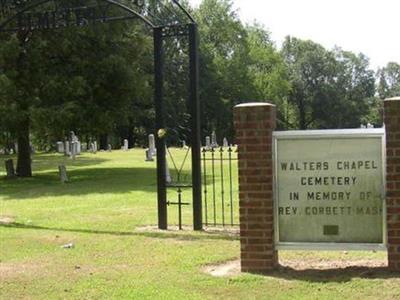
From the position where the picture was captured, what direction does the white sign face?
facing the viewer

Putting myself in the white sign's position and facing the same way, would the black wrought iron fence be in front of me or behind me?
behind

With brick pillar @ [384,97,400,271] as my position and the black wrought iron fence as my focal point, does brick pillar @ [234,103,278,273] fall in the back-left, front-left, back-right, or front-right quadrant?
front-left
